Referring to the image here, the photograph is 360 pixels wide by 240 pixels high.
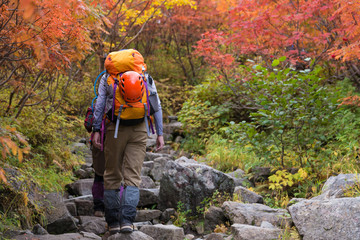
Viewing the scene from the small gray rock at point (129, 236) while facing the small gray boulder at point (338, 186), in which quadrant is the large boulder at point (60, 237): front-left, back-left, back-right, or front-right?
back-left

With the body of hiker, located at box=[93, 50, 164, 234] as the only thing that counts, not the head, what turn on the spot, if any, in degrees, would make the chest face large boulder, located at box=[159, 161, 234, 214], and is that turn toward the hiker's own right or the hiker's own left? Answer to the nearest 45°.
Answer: approximately 45° to the hiker's own right

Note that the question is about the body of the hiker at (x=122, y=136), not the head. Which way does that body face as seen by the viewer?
away from the camera

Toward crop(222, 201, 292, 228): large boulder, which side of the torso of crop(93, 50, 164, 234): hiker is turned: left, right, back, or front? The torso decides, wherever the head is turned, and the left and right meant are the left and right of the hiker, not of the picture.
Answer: right

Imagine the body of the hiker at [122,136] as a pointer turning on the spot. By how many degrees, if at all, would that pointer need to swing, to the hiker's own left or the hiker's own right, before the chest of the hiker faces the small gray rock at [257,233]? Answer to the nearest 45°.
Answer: approximately 90° to the hiker's own right

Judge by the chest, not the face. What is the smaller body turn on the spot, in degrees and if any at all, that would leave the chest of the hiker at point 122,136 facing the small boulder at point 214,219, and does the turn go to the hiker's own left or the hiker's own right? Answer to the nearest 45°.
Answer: approximately 45° to the hiker's own right

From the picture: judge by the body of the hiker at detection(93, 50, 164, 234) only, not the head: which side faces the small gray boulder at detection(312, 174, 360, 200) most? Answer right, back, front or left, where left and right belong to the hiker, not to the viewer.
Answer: right

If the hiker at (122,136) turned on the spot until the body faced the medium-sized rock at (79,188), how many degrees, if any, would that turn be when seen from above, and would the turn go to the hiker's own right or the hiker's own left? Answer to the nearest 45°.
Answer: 0° — they already face it
